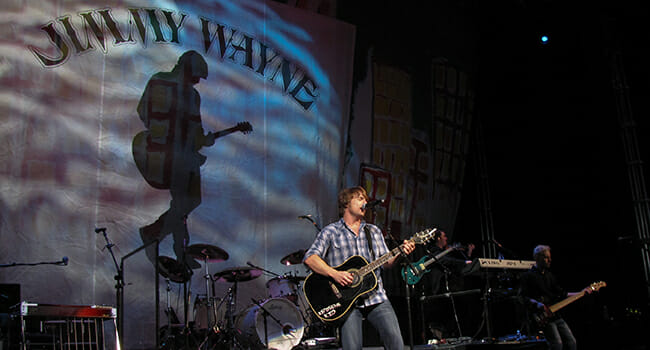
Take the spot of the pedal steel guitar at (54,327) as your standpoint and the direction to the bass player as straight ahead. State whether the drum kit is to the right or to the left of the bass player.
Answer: left

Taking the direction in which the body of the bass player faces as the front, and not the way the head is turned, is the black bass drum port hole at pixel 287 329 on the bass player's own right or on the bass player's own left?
on the bass player's own right

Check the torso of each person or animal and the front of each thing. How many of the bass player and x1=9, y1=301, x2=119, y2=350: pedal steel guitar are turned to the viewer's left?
0

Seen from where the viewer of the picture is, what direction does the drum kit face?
facing the viewer and to the right of the viewer

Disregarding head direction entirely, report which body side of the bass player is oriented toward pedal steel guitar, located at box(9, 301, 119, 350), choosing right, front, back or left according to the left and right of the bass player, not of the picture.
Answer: right

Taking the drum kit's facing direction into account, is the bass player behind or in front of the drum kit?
in front
